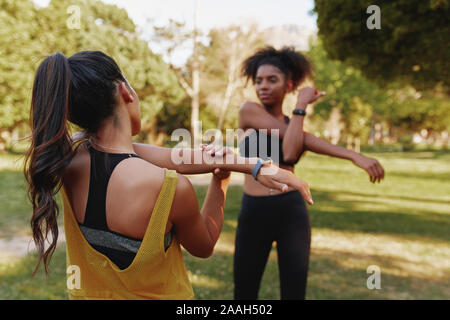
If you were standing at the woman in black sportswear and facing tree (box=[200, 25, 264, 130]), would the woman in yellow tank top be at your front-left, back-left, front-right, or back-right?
back-left

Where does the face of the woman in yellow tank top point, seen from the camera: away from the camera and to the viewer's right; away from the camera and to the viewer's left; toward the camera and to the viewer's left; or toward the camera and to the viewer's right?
away from the camera and to the viewer's right

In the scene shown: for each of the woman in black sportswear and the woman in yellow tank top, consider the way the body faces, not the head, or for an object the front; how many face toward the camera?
1

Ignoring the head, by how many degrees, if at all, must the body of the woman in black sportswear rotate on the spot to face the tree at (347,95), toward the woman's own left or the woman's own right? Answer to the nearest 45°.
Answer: approximately 180°

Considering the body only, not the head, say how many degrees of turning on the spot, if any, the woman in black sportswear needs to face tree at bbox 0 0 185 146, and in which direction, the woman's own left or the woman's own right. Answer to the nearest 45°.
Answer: approximately 135° to the woman's own right

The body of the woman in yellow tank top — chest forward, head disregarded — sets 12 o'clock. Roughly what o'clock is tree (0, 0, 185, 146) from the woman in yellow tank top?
The tree is roughly at 10 o'clock from the woman in yellow tank top.

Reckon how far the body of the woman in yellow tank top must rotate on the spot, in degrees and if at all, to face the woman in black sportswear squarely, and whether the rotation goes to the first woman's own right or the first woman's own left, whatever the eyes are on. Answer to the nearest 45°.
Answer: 0° — they already face them

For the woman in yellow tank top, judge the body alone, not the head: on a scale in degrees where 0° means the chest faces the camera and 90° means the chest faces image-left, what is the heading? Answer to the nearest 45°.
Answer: approximately 225°

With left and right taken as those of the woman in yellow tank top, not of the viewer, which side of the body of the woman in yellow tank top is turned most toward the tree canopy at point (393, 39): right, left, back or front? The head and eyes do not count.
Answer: front

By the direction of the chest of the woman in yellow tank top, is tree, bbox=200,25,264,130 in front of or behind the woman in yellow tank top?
in front

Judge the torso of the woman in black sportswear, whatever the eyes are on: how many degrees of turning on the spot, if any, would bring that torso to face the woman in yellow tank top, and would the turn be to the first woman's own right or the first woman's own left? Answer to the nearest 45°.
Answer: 0° — they already face them
